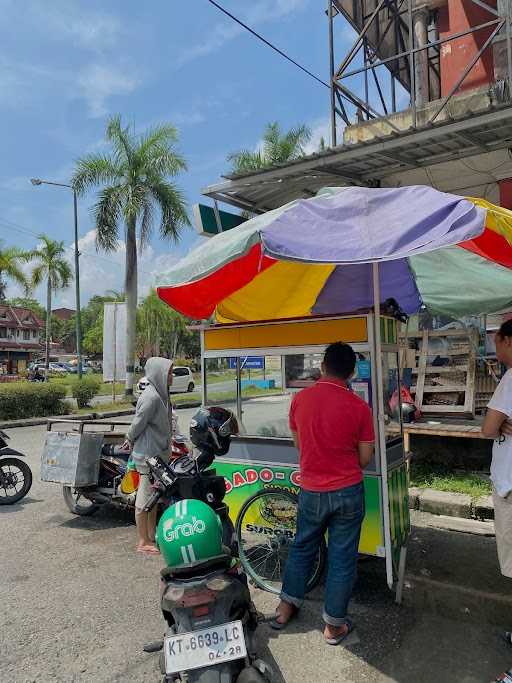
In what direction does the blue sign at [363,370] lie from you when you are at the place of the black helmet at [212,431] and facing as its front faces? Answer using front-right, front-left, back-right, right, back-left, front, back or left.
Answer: front

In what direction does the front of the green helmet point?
away from the camera

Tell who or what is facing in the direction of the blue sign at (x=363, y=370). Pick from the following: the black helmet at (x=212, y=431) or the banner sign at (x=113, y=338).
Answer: the black helmet

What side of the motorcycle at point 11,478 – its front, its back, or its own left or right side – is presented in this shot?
right

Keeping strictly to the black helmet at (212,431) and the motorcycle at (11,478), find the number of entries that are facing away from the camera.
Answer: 0

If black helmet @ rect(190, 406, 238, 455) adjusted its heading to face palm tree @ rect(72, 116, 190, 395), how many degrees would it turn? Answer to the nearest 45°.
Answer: approximately 90° to its left

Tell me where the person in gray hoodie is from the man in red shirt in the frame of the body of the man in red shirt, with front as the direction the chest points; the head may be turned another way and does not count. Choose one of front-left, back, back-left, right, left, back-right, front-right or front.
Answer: front-left

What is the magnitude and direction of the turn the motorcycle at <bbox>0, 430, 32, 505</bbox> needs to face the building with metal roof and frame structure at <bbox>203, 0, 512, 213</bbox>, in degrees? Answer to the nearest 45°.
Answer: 0° — it already faces it

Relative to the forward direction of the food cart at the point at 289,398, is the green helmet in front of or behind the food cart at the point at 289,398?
in front

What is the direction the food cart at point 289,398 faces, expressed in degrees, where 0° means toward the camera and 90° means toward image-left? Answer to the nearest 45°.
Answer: approximately 45°

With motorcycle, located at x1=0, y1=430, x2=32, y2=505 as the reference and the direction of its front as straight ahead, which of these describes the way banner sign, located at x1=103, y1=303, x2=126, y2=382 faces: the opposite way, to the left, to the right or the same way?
to the left

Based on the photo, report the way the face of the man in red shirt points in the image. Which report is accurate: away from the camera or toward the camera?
away from the camera

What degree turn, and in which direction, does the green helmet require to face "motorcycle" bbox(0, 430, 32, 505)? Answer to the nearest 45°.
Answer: approximately 45° to its left

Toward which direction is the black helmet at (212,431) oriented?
to the viewer's right

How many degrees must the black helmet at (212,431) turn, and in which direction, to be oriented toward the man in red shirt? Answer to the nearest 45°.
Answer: approximately 45° to its right

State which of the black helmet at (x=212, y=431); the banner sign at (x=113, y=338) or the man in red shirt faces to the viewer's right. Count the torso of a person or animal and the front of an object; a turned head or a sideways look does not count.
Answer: the black helmet

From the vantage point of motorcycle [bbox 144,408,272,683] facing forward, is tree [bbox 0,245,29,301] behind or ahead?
ahead
